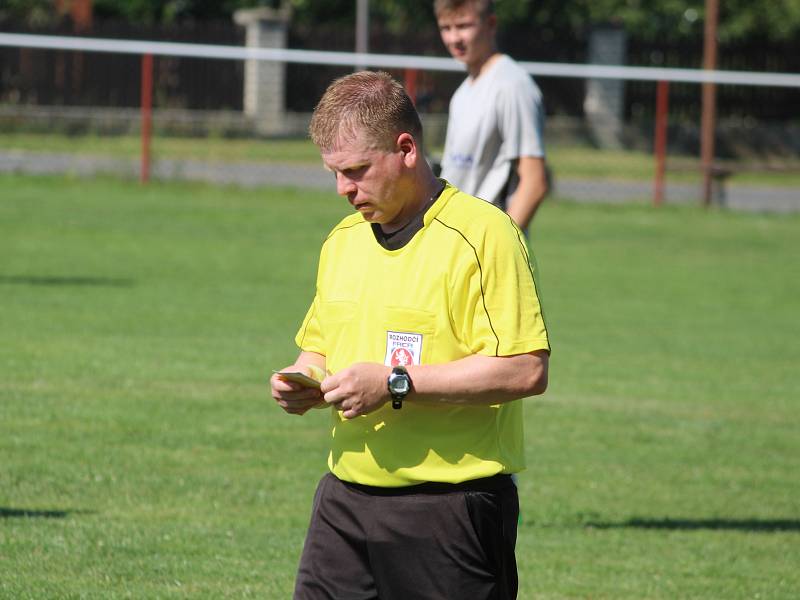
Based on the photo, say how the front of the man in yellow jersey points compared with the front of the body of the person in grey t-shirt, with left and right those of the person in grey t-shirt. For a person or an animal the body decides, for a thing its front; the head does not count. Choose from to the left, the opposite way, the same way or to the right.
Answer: the same way

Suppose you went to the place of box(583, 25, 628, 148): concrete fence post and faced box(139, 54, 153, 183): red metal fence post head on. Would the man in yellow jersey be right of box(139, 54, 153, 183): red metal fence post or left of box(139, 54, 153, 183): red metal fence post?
left

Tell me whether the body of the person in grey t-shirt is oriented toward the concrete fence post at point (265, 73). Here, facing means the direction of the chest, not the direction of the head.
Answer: no

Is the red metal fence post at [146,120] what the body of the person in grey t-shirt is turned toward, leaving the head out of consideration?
no

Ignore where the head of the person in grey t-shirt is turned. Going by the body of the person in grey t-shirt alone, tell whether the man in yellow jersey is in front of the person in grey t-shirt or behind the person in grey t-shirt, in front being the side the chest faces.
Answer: in front

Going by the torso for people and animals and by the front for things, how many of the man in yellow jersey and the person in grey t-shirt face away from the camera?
0

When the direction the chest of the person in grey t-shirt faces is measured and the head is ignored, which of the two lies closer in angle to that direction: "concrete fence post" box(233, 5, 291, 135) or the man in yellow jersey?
the man in yellow jersey

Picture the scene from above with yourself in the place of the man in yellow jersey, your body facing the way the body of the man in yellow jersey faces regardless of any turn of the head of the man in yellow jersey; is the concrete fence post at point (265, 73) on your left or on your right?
on your right

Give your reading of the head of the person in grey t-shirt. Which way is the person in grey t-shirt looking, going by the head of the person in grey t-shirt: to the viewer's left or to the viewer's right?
to the viewer's left

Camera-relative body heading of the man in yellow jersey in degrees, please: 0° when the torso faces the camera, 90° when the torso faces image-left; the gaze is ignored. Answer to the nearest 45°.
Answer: approximately 45°

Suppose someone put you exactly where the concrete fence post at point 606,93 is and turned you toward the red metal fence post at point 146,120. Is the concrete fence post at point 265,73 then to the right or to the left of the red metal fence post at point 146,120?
right

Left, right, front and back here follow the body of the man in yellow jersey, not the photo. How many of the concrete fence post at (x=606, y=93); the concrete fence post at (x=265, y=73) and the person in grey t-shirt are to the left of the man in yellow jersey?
0

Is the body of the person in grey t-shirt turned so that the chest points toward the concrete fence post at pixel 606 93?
no

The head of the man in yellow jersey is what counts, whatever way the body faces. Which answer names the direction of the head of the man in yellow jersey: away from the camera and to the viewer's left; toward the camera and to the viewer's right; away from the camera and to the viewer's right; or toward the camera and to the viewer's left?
toward the camera and to the viewer's left

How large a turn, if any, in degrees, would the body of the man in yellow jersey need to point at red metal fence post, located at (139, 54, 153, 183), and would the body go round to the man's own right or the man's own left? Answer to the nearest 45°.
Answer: approximately 135° to the man's own right
